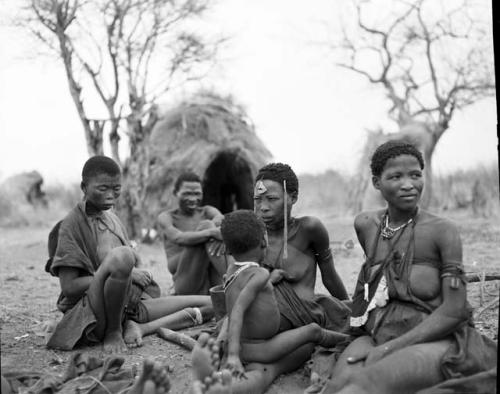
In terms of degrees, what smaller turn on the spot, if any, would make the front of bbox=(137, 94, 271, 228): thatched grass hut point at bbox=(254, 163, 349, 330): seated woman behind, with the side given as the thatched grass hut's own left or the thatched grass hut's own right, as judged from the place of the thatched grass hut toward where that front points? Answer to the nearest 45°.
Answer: approximately 45° to the thatched grass hut's own right

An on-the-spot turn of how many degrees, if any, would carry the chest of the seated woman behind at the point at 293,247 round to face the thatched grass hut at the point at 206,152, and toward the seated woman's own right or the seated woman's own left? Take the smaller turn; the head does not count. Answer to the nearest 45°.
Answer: approximately 135° to the seated woman's own right

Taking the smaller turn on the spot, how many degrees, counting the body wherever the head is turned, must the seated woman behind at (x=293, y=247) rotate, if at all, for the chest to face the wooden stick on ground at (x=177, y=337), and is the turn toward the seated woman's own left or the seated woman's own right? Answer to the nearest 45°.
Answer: approximately 45° to the seated woman's own right

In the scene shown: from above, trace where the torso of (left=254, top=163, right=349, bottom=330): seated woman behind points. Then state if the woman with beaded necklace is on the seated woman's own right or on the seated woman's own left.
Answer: on the seated woman's own left

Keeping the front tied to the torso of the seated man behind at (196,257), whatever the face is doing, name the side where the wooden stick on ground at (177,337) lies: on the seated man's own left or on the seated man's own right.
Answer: on the seated man's own right

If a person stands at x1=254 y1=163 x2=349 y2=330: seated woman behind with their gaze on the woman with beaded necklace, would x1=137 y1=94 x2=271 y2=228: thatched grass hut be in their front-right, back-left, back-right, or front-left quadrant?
back-left

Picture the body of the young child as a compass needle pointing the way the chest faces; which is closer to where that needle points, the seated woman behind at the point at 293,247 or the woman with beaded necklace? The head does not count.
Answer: the seated woman behind

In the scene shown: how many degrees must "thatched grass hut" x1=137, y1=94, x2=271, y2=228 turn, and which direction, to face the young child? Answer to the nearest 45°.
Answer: approximately 45° to its right

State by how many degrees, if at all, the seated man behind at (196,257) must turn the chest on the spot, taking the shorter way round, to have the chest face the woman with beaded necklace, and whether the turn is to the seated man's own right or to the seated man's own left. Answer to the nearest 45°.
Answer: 0° — they already face them

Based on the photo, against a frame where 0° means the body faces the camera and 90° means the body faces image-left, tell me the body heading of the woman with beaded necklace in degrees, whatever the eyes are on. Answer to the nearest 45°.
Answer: approximately 45°

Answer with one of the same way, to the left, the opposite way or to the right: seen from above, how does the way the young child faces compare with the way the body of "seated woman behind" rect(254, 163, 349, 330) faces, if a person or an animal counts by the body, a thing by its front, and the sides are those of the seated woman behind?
the opposite way
